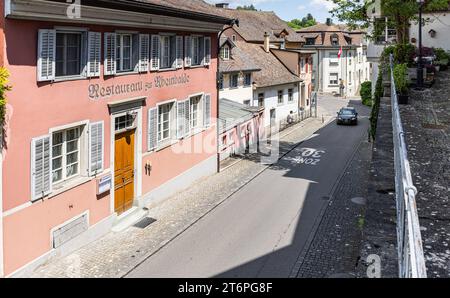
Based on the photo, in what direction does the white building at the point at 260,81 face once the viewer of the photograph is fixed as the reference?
facing the viewer and to the right of the viewer

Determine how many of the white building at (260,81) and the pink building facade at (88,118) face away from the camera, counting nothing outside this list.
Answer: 0

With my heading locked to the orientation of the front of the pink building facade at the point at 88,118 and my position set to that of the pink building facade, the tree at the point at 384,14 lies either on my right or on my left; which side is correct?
on my left

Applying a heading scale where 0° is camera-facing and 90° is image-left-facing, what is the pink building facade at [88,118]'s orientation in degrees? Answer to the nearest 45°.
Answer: approximately 315°

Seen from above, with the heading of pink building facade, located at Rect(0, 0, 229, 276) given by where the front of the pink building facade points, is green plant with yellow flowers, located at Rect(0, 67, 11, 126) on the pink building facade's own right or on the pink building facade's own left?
on the pink building facade's own right

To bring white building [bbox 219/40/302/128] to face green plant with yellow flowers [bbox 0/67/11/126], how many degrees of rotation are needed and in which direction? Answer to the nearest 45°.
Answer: approximately 45° to its right
